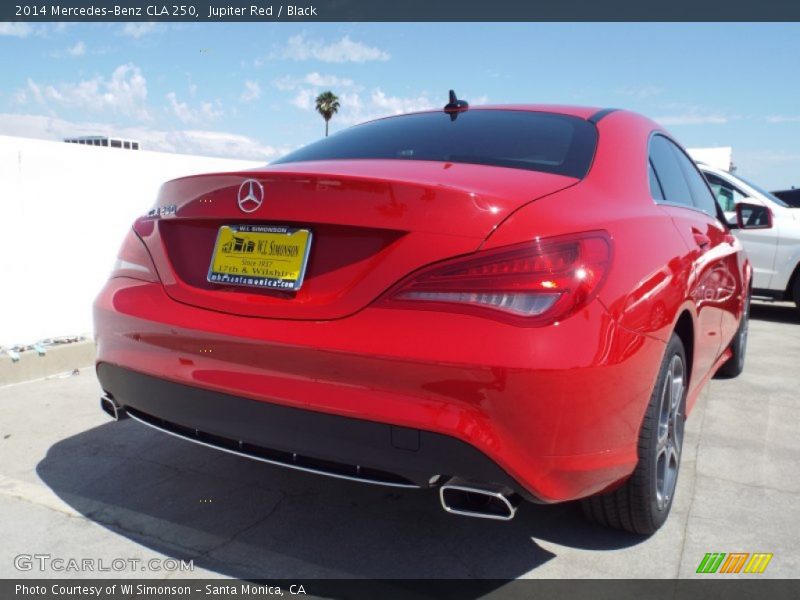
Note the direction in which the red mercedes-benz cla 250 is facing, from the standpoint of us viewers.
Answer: facing away from the viewer and to the right of the viewer

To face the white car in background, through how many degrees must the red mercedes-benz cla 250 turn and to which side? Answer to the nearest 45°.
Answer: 0° — it already faces it

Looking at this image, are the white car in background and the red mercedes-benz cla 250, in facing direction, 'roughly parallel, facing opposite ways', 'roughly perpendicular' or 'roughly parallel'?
roughly perpendicular
